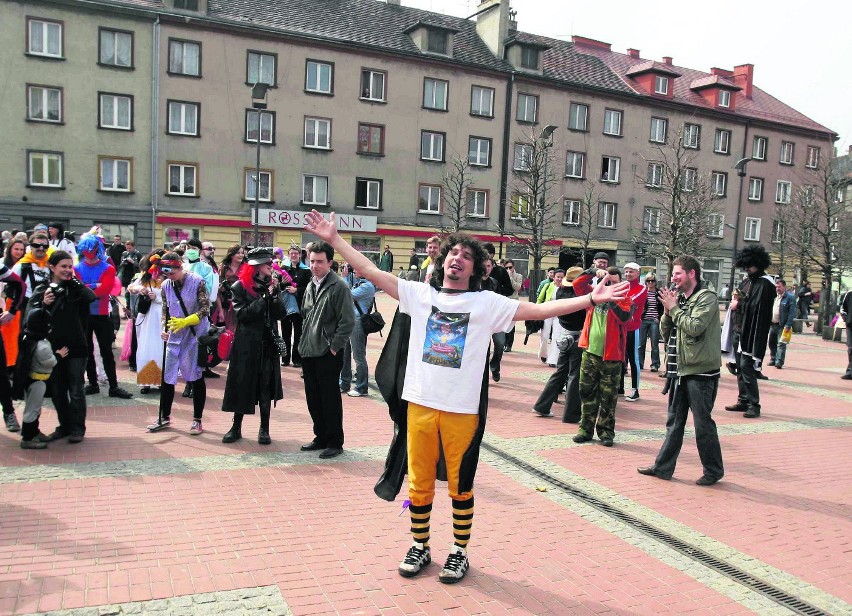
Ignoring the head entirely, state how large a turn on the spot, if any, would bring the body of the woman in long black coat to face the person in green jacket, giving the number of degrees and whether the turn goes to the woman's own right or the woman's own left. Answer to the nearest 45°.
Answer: approximately 45° to the woman's own left

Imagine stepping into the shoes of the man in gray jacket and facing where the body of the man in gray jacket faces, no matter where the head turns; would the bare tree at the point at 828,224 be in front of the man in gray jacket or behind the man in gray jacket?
behind

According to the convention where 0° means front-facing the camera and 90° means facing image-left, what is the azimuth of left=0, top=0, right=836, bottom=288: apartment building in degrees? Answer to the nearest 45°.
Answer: approximately 315°

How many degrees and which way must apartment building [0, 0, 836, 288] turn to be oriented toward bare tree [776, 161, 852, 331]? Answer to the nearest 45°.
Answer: approximately 45° to its left

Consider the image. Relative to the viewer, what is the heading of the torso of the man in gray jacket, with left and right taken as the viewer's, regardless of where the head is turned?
facing the viewer and to the left of the viewer

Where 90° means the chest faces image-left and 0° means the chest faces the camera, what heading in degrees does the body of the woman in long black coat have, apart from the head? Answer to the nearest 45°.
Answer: approximately 315°

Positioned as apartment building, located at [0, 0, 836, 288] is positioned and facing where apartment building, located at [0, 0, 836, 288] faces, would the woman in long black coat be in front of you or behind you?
in front

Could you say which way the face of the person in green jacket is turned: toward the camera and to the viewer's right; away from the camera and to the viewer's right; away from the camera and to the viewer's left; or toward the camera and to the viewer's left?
toward the camera and to the viewer's left

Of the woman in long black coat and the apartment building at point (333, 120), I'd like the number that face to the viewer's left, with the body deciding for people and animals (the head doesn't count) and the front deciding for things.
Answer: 0

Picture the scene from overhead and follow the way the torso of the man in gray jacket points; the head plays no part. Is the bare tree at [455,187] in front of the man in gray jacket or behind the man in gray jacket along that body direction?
behind

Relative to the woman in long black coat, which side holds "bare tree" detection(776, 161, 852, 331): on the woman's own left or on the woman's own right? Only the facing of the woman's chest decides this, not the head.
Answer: on the woman's own left
